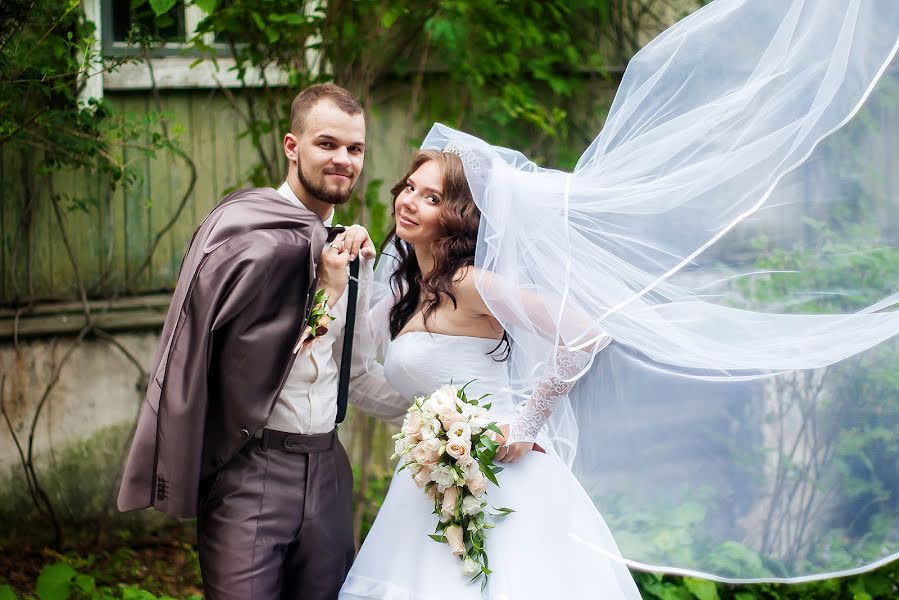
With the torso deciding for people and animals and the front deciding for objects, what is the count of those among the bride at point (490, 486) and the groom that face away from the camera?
0

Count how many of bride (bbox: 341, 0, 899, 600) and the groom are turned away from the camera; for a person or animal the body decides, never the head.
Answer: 0

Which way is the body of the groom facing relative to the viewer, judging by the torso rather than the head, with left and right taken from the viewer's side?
facing the viewer and to the right of the viewer

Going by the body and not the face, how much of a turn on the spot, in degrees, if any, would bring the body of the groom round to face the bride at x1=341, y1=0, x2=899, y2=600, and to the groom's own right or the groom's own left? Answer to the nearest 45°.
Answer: approximately 45° to the groom's own left

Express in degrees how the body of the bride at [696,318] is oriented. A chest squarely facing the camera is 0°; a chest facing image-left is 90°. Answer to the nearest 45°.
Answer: approximately 45°
